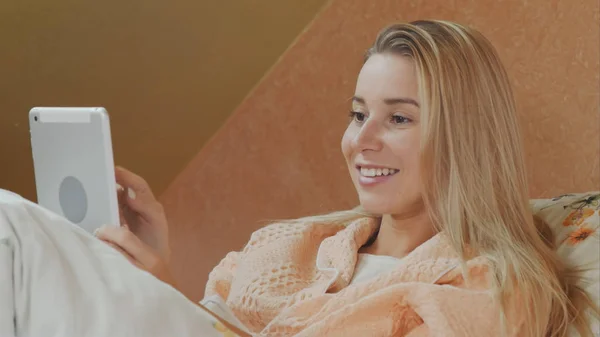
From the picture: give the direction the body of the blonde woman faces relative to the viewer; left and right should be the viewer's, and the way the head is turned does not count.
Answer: facing the viewer and to the left of the viewer

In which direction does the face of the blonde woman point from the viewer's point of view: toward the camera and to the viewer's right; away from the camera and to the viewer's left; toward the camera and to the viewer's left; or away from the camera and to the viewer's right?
toward the camera and to the viewer's left
